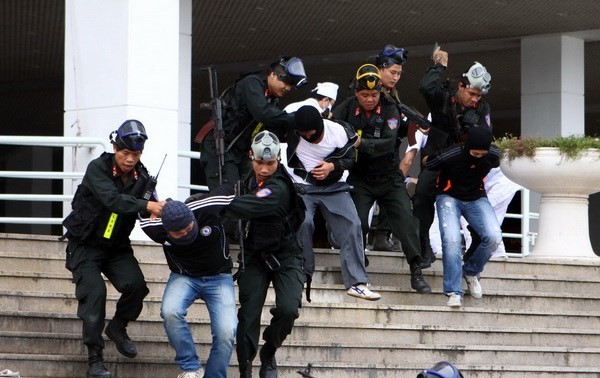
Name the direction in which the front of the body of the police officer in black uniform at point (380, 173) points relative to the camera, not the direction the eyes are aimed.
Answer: toward the camera

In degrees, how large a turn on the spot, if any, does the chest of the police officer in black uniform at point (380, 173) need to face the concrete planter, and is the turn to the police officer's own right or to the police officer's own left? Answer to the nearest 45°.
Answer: approximately 135° to the police officer's own left

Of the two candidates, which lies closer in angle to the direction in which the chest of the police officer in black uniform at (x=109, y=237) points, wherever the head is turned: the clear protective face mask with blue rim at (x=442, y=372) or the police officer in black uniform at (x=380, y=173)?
the clear protective face mask with blue rim

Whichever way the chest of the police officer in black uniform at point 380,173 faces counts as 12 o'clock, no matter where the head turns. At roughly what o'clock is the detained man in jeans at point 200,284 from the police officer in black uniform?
The detained man in jeans is roughly at 1 o'clock from the police officer in black uniform.

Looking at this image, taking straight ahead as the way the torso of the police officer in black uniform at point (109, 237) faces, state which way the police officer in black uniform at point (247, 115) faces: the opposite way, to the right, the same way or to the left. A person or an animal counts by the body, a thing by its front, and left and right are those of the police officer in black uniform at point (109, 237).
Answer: the same way

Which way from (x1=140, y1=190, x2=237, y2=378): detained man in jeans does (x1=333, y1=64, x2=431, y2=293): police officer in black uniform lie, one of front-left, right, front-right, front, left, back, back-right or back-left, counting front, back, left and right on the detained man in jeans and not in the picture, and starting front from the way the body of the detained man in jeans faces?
back-left

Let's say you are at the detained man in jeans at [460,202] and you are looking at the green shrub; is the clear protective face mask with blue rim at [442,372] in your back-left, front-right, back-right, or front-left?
back-right

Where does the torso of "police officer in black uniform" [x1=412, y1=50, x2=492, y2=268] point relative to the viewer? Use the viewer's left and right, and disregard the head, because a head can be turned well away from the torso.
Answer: facing the viewer and to the right of the viewer

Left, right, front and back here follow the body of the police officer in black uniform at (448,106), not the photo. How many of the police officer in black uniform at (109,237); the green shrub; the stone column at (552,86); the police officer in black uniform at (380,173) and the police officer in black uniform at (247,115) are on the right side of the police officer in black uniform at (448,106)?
3

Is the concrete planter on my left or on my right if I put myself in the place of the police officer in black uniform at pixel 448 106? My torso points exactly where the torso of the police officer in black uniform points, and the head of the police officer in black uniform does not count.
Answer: on my left

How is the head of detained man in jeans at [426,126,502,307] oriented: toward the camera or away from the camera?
toward the camera

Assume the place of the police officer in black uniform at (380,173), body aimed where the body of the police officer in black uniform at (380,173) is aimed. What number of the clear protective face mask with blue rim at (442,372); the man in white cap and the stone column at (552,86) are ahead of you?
1

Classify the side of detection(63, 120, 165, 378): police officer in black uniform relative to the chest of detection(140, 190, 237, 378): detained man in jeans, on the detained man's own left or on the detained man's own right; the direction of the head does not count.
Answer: on the detained man's own right

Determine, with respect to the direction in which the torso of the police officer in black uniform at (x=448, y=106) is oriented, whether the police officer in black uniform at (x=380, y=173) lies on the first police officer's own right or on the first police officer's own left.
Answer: on the first police officer's own right

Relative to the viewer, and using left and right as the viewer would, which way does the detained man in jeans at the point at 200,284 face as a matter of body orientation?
facing the viewer

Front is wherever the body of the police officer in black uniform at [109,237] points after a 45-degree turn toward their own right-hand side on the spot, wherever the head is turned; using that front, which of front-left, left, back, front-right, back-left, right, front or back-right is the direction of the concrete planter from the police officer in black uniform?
back-left

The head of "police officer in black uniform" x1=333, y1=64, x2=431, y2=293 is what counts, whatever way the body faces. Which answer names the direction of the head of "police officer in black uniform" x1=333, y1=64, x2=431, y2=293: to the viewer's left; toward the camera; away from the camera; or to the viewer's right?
toward the camera
